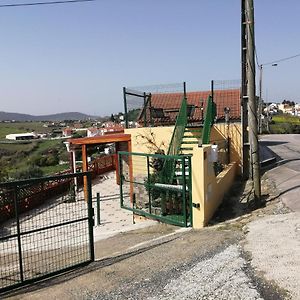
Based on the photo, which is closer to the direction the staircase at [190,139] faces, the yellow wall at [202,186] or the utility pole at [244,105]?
the yellow wall

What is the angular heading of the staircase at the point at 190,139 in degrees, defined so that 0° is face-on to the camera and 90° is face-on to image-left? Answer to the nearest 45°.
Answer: approximately 0°

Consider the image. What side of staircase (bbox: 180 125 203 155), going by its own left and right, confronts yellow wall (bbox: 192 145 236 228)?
front

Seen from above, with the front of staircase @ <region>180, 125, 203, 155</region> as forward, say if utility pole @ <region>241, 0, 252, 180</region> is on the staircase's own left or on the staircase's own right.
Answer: on the staircase's own left

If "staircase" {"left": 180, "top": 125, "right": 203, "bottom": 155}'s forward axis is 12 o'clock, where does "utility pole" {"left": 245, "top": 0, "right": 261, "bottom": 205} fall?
The utility pole is roughly at 11 o'clock from the staircase.

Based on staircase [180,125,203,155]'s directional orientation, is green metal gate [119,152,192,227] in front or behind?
in front

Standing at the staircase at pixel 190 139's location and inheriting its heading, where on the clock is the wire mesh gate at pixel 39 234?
The wire mesh gate is roughly at 1 o'clock from the staircase.

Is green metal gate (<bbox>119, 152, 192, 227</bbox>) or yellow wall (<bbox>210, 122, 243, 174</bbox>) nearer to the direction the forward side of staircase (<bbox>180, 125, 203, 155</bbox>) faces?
the green metal gate
